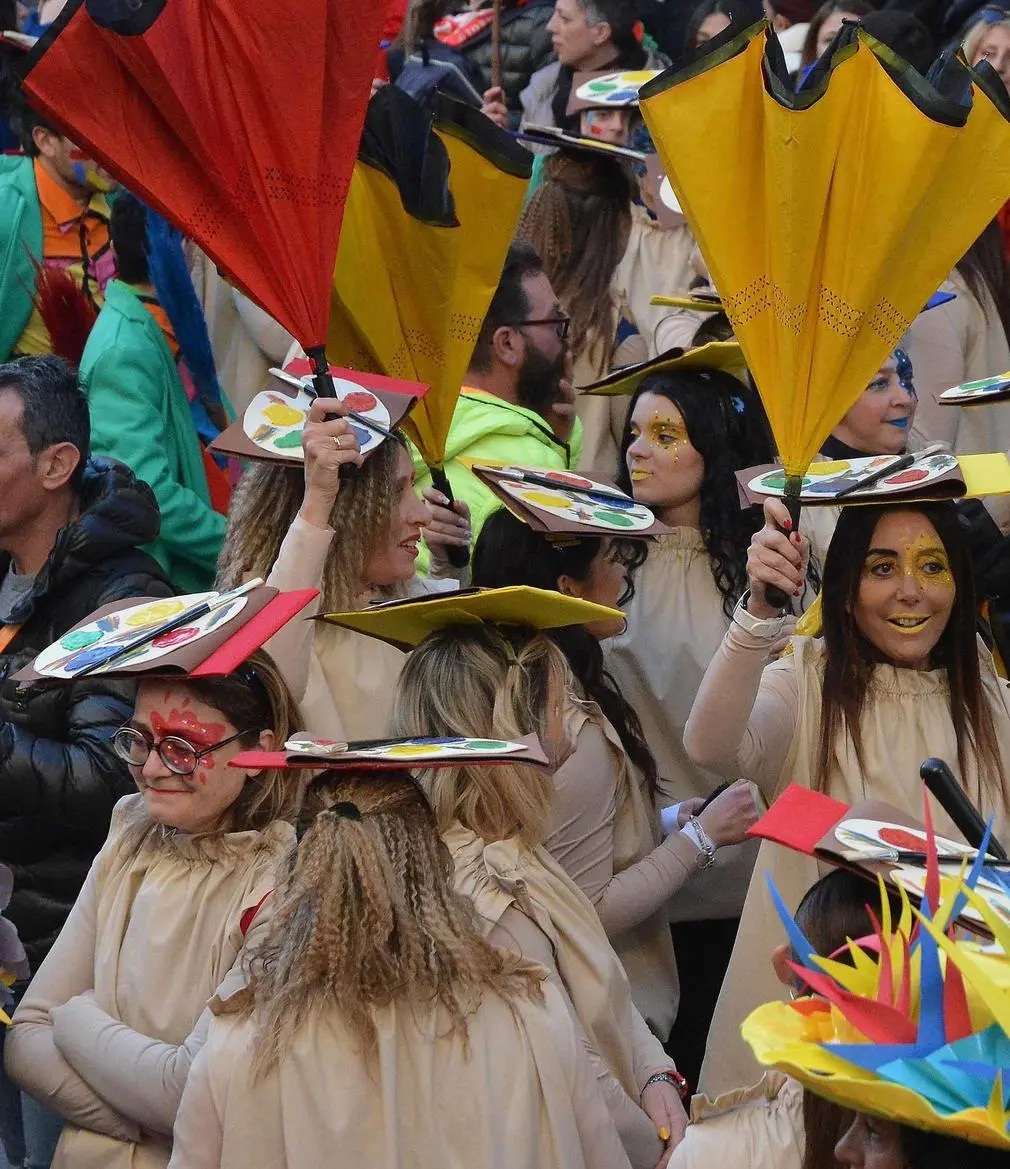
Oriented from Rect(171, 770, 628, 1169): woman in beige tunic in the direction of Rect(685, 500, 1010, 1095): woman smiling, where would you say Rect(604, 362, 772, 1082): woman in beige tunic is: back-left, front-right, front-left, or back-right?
front-left

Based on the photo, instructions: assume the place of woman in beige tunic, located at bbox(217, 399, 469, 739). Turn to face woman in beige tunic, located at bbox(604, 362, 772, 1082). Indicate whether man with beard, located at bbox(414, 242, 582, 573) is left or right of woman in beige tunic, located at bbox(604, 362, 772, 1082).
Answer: left

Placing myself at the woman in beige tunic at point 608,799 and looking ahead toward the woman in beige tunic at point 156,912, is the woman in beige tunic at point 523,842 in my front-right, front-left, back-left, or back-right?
front-left

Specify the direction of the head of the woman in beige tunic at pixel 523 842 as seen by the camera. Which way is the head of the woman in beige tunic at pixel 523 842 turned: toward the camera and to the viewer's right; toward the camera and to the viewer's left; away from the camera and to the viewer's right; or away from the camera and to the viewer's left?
away from the camera and to the viewer's right

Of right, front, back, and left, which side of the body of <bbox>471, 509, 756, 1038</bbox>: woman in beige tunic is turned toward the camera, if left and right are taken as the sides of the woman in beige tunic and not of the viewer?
right

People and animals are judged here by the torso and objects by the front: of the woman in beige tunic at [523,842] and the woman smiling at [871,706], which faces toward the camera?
the woman smiling

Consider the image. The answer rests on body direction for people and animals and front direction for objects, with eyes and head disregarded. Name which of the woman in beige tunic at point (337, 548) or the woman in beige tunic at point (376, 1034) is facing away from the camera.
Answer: the woman in beige tunic at point (376, 1034)

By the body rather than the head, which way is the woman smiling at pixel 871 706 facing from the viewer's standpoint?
toward the camera

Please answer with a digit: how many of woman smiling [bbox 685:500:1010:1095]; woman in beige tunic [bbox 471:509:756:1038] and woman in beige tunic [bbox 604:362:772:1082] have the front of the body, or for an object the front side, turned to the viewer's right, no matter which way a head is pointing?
1

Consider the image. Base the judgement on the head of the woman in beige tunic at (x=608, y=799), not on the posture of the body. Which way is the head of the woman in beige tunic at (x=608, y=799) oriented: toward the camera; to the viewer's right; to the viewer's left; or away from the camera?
to the viewer's right

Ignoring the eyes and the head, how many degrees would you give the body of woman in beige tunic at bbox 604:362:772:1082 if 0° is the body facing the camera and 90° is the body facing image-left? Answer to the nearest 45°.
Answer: approximately 45°

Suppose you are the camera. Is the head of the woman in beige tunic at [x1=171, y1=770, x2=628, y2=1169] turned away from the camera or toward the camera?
away from the camera

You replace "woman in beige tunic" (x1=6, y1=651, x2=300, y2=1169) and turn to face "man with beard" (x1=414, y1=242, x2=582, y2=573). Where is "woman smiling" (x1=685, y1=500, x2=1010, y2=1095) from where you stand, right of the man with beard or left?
right

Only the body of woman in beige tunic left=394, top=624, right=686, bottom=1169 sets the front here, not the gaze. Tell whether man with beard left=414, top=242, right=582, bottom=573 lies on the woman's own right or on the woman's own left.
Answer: on the woman's own left
